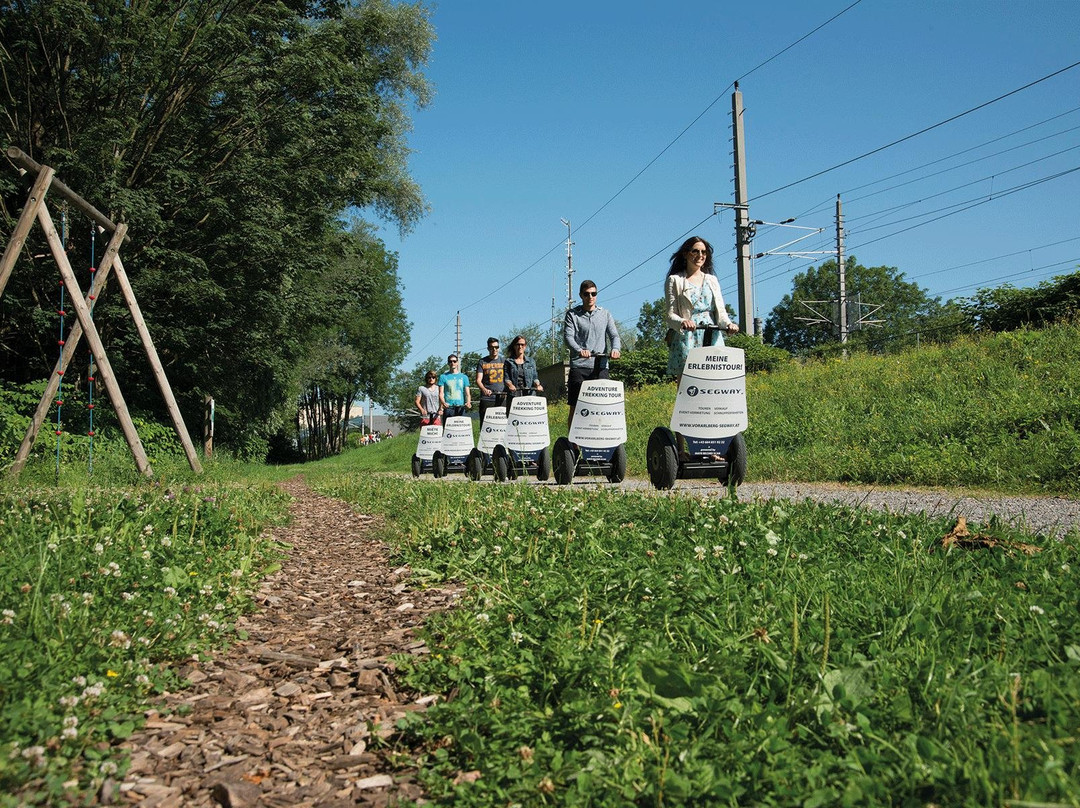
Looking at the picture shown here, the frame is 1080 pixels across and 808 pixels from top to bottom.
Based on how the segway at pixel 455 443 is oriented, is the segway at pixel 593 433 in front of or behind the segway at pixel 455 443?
in front

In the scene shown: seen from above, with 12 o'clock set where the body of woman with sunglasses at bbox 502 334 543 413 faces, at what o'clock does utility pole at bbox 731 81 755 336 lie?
The utility pole is roughly at 7 o'clock from the woman with sunglasses.

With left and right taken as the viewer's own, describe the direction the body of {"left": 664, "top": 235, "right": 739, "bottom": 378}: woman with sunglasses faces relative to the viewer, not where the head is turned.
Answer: facing the viewer and to the right of the viewer

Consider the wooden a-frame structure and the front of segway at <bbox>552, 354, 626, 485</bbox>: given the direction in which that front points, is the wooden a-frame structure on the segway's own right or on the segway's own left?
on the segway's own right

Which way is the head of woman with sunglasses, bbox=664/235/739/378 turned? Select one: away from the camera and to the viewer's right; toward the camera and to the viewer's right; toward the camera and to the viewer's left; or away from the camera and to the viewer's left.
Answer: toward the camera and to the viewer's right

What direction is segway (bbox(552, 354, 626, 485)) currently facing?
toward the camera

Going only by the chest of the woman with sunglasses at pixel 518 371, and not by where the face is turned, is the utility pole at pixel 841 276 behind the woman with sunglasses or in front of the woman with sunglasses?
behind

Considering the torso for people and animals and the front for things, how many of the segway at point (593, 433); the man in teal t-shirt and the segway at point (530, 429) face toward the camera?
3

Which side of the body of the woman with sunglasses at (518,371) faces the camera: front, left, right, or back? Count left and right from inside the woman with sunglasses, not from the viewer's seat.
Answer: front

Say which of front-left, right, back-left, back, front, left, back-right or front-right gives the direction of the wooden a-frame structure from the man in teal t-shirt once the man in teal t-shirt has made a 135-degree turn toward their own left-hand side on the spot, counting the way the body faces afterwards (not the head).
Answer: back

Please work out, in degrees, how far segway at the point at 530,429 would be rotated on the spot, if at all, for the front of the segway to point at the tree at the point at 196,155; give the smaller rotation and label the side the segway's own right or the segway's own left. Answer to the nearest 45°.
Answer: approximately 135° to the segway's own right
